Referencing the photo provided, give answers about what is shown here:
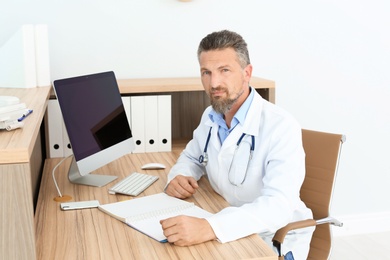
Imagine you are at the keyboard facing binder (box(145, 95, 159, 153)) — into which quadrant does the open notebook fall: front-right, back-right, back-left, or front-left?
back-right

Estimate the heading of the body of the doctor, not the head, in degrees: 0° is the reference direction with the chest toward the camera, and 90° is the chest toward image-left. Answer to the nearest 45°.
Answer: approximately 45°

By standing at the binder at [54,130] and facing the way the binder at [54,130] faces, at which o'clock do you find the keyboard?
The keyboard is roughly at 11 o'clock from the binder.

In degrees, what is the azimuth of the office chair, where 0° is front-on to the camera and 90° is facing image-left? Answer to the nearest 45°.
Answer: approximately 45°
